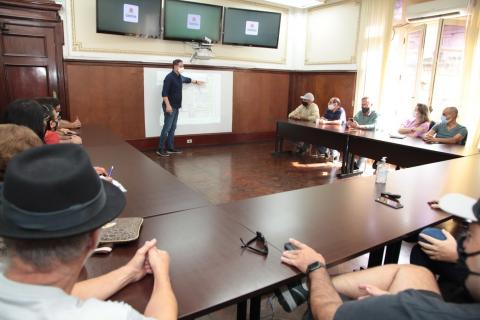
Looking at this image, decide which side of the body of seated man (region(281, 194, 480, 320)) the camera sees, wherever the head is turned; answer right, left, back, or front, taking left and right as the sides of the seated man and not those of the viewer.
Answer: left

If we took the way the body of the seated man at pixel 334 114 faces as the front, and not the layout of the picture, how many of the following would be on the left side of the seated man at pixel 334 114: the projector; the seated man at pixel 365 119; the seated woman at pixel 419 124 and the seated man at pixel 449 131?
3

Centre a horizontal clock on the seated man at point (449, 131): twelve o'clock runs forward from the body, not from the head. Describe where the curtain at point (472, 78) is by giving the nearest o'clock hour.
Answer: The curtain is roughly at 5 o'clock from the seated man.

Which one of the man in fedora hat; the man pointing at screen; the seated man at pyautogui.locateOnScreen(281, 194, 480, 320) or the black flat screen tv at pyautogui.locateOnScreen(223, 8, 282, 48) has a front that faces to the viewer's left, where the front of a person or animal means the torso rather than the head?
the seated man
